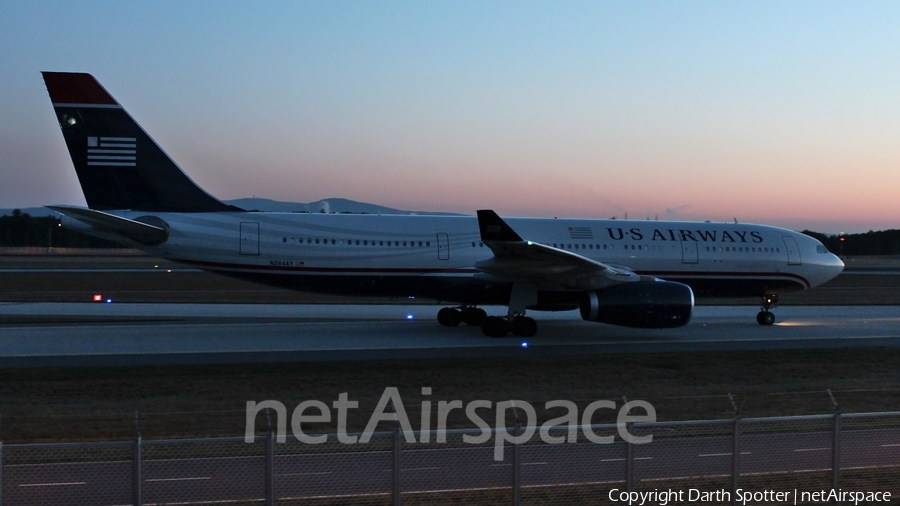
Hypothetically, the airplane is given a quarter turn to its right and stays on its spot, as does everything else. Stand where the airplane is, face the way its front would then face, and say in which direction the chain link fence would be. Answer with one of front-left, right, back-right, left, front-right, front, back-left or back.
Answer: front

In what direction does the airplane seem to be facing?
to the viewer's right
